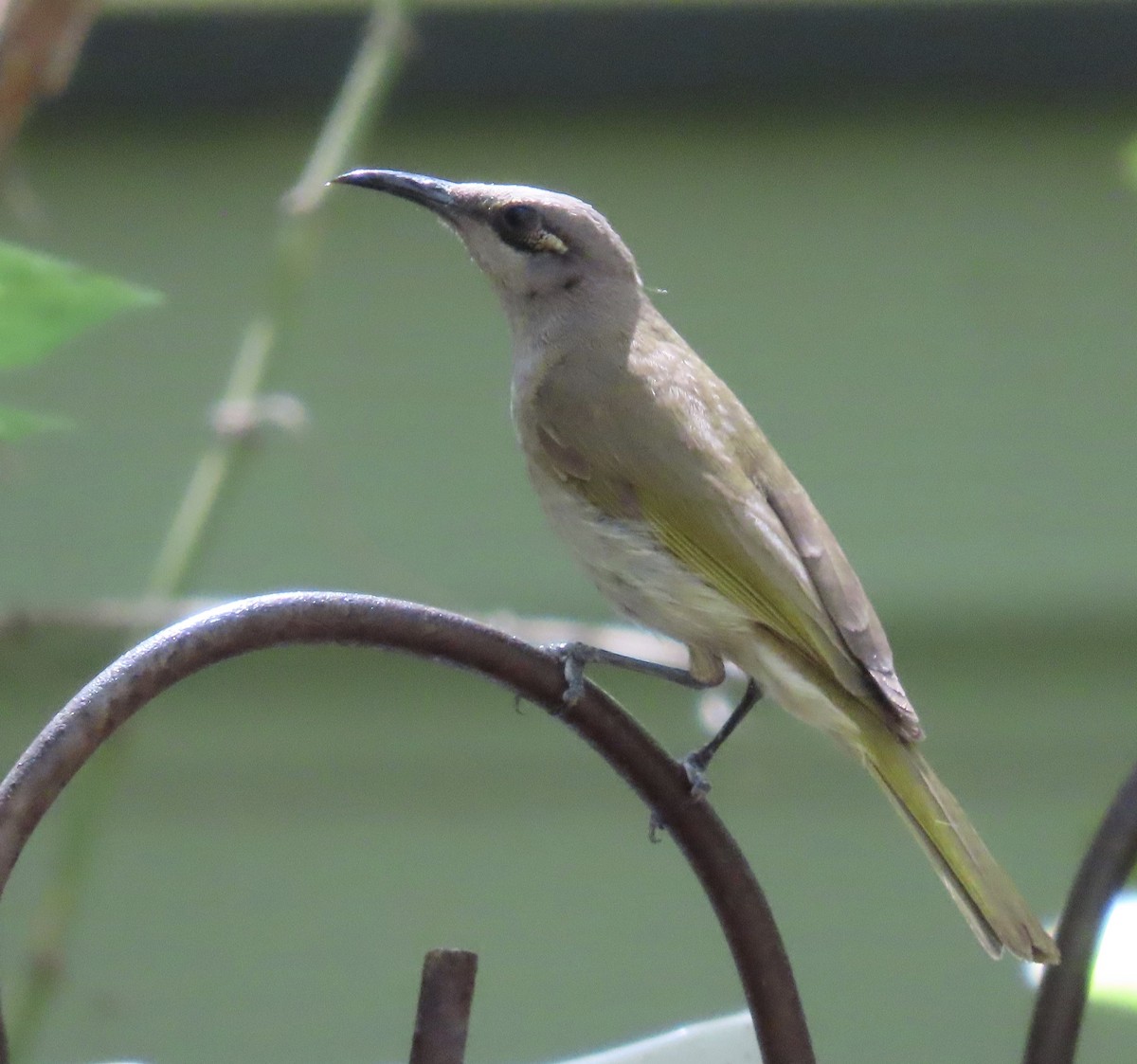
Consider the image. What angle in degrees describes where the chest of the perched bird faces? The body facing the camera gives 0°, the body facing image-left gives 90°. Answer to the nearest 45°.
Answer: approximately 90°

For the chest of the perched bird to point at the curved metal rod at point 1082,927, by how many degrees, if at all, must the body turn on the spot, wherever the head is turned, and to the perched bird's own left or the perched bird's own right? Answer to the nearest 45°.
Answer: approximately 135° to the perched bird's own left

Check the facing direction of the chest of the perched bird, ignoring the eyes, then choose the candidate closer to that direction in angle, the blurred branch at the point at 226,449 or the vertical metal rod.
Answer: the blurred branch

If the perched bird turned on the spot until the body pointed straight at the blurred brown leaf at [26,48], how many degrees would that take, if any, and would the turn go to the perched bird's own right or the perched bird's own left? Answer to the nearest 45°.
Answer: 0° — it already faces it

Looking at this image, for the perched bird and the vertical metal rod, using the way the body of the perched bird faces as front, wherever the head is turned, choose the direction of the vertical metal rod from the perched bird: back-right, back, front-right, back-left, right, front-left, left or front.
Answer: front
